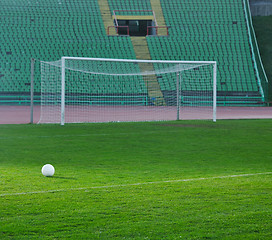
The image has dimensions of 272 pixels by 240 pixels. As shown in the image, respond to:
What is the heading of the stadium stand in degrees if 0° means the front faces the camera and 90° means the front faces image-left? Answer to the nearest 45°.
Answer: approximately 0°
